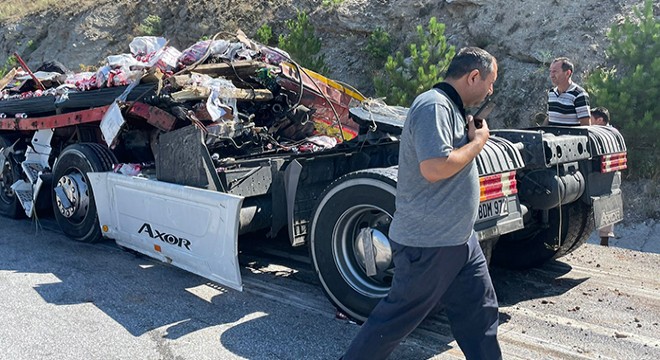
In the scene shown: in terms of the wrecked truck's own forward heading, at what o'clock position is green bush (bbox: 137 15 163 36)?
The green bush is roughly at 1 o'clock from the wrecked truck.

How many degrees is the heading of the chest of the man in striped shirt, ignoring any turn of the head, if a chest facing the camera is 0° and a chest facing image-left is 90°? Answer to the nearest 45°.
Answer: approximately 45°

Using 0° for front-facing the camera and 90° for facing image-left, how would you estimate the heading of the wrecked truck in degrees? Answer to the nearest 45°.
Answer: approximately 135°

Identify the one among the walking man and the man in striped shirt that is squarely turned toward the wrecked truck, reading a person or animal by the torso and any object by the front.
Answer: the man in striped shirt

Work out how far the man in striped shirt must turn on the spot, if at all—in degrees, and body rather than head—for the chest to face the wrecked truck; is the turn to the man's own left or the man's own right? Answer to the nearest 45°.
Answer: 0° — they already face it

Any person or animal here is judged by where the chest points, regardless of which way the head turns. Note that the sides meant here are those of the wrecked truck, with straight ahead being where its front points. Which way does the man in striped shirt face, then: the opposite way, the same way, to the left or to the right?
to the left

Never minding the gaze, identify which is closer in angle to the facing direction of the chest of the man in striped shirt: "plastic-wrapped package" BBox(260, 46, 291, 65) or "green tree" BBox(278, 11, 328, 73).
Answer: the plastic-wrapped package

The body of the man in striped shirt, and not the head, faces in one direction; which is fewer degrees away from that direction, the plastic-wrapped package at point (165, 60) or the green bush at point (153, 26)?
the plastic-wrapped package

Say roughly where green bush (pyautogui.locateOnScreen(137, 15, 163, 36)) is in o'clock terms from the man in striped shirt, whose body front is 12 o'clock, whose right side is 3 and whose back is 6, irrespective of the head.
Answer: The green bush is roughly at 3 o'clock from the man in striped shirt.

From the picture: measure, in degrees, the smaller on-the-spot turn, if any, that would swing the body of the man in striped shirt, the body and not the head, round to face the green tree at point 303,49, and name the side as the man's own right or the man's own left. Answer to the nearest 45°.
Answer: approximately 90° to the man's own right
